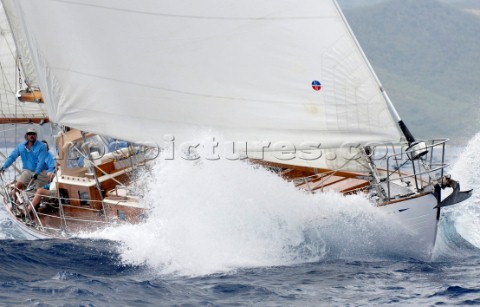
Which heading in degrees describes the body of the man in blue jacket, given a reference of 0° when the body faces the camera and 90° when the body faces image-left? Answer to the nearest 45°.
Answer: approximately 0°
